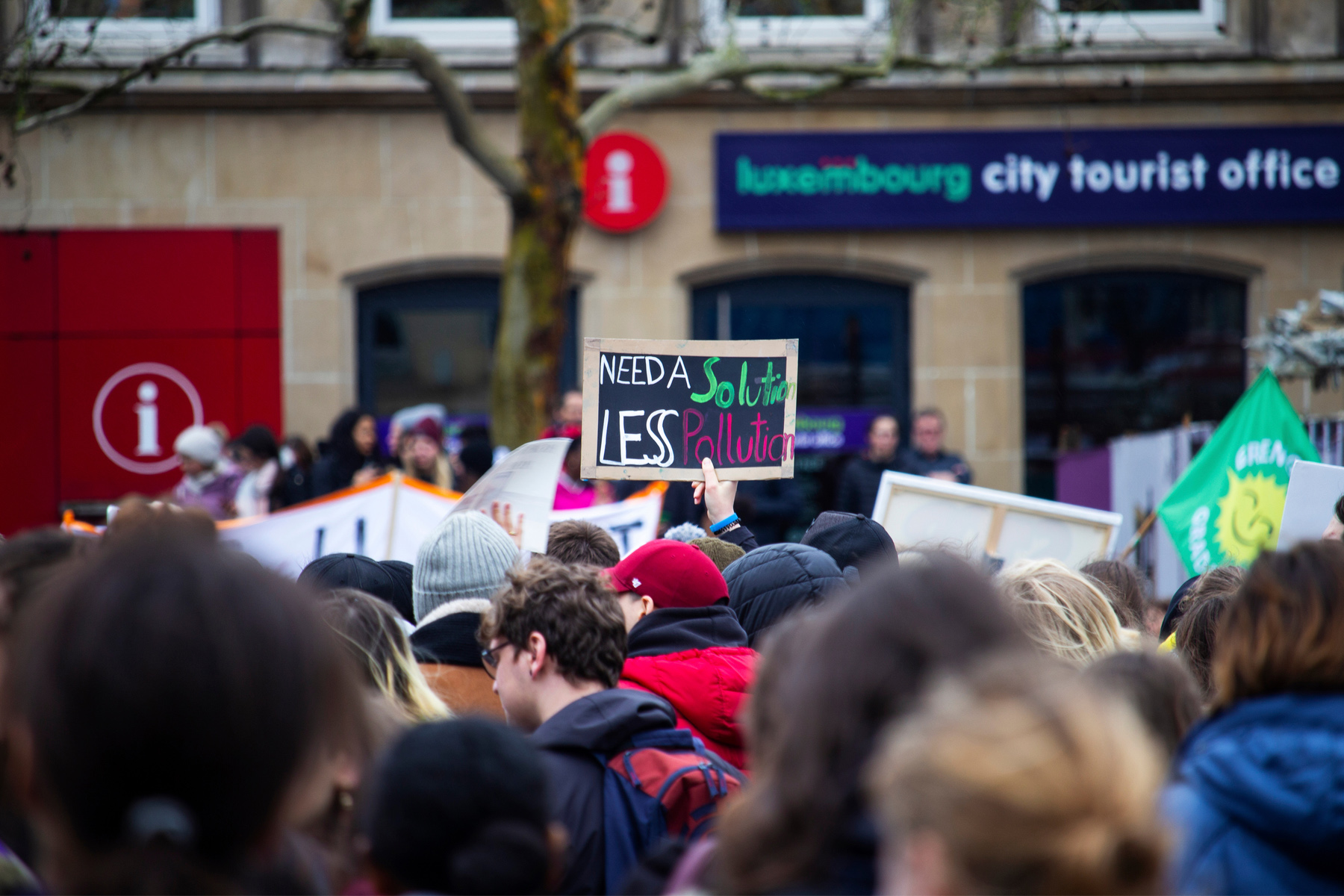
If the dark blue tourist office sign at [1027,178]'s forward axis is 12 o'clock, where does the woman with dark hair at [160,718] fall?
The woman with dark hair is roughly at 12 o'clock from the dark blue tourist office sign.

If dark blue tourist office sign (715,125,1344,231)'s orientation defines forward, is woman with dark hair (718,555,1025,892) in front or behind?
in front

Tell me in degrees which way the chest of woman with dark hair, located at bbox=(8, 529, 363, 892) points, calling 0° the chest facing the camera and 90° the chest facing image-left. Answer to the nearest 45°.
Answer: approximately 180°

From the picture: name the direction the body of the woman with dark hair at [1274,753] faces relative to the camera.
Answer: away from the camera

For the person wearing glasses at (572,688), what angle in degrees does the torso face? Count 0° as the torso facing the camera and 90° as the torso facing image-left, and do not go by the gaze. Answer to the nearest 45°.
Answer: approximately 135°

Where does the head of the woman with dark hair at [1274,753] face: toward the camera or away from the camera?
away from the camera

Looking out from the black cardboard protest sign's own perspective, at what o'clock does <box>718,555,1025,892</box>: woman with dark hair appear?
The woman with dark hair is roughly at 12 o'clock from the black cardboard protest sign.

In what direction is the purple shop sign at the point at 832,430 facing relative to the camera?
toward the camera

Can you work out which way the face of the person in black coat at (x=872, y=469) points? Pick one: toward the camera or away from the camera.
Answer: toward the camera

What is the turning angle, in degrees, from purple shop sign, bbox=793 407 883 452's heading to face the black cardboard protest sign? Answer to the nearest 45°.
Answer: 0° — it already faces it

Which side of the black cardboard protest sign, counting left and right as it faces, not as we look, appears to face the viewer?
front

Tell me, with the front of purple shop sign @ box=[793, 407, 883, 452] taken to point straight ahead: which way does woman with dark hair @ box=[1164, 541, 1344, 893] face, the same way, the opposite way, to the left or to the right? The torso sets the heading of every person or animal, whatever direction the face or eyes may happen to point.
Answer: the opposite way

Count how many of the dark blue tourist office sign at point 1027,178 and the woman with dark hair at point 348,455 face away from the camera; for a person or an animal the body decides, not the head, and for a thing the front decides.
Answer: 0

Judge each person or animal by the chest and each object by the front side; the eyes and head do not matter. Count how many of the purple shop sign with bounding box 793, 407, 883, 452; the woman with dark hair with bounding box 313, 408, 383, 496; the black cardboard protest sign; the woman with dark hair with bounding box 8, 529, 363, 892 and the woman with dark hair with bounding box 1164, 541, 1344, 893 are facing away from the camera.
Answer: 2
